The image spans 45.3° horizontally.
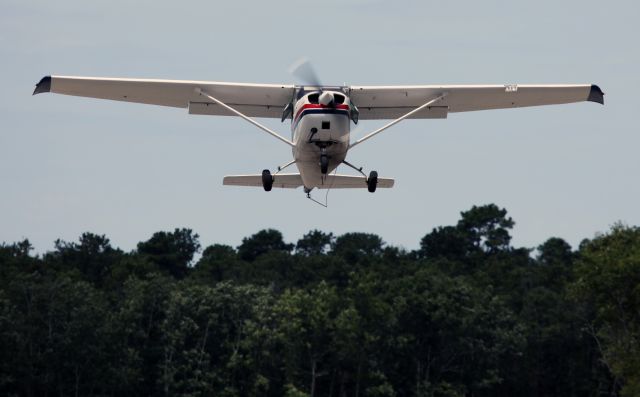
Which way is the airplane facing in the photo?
toward the camera
